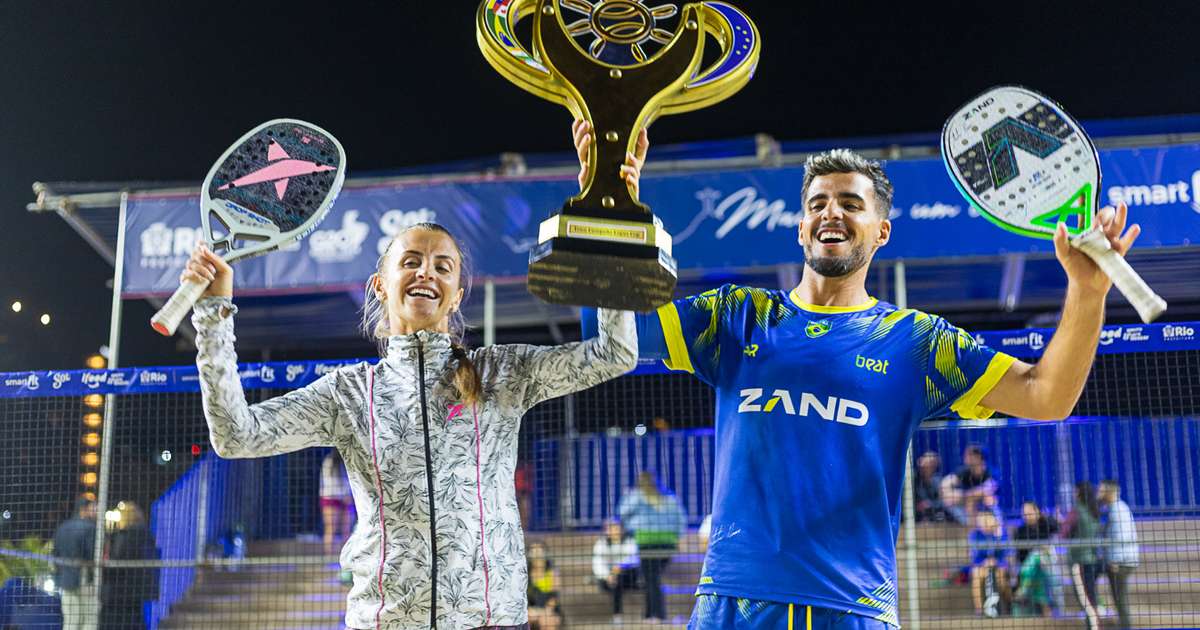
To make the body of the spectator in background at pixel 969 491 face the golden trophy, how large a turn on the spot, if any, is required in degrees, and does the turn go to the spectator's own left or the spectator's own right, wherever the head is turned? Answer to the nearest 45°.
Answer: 0° — they already face it

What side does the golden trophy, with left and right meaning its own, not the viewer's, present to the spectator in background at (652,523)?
back

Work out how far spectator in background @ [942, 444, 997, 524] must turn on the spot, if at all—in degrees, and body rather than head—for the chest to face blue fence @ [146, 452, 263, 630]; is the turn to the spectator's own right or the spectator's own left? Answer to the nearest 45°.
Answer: approximately 90° to the spectator's own right

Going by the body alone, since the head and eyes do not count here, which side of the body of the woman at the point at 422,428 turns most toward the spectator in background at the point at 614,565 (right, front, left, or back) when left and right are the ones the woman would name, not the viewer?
back

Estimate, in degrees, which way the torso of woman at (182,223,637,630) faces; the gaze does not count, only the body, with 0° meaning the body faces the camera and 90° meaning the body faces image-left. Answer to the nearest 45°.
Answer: approximately 0°

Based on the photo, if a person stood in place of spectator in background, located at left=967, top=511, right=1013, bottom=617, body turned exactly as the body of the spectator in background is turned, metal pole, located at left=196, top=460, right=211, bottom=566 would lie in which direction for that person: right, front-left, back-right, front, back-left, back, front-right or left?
right

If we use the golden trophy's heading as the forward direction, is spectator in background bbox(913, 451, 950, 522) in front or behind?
behind

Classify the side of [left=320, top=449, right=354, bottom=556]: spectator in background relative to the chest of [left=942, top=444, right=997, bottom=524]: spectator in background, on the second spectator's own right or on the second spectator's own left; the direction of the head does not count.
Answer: on the second spectator's own right
